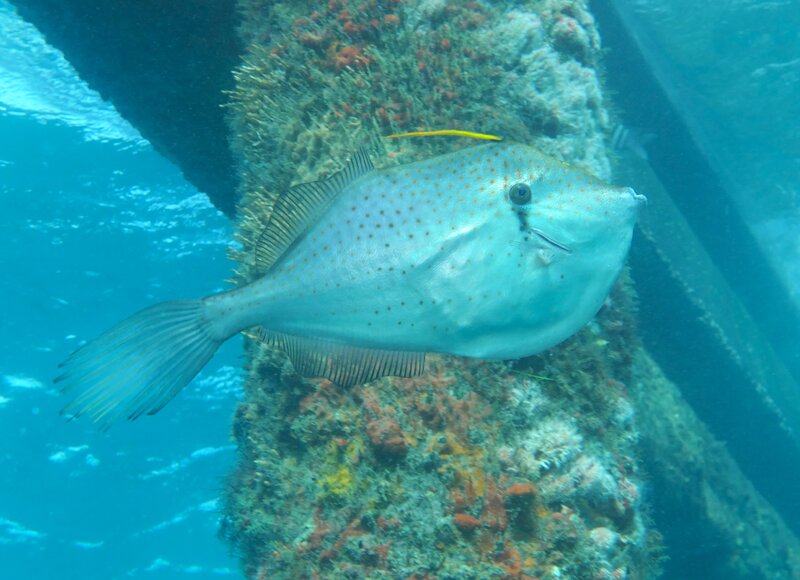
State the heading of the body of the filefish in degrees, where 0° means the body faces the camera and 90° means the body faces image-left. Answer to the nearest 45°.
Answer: approximately 270°
